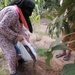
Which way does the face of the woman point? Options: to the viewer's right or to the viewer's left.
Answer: to the viewer's right

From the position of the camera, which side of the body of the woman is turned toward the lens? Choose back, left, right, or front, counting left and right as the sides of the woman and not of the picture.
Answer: right
